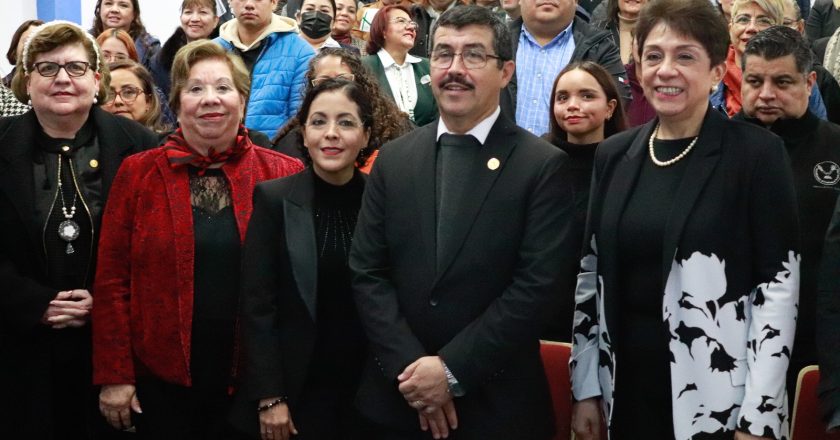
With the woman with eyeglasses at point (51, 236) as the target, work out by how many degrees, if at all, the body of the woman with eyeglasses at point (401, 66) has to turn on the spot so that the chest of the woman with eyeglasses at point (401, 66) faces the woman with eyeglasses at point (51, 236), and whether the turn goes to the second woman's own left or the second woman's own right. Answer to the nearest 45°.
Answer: approximately 90° to the second woman's own right

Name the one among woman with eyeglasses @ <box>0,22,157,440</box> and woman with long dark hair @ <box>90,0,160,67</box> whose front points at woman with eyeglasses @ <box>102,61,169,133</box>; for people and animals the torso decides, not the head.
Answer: the woman with long dark hair

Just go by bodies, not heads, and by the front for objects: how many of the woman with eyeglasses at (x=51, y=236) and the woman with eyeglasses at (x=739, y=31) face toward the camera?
2

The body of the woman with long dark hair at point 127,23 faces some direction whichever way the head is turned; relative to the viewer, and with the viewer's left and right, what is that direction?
facing the viewer

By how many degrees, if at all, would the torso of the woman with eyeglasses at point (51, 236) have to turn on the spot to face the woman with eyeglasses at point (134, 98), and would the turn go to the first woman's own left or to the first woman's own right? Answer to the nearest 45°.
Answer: approximately 180°

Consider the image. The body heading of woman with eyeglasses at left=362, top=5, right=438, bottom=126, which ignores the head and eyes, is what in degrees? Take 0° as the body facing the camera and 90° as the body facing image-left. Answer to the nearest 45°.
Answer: approximately 315°

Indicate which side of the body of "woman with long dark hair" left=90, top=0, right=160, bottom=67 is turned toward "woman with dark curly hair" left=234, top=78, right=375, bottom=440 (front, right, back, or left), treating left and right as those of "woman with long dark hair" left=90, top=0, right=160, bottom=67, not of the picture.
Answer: front

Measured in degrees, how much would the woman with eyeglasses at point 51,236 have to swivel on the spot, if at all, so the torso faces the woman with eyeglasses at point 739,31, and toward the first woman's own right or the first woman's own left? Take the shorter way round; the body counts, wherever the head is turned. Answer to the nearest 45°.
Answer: approximately 90° to the first woman's own left

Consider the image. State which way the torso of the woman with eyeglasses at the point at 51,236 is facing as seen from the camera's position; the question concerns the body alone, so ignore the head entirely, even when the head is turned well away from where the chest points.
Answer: toward the camera

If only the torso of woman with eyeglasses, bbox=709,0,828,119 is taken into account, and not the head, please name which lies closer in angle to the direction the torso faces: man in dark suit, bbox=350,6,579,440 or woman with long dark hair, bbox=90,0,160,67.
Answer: the man in dark suit

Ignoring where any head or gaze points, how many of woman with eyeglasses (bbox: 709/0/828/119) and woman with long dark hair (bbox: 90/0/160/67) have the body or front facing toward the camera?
2
